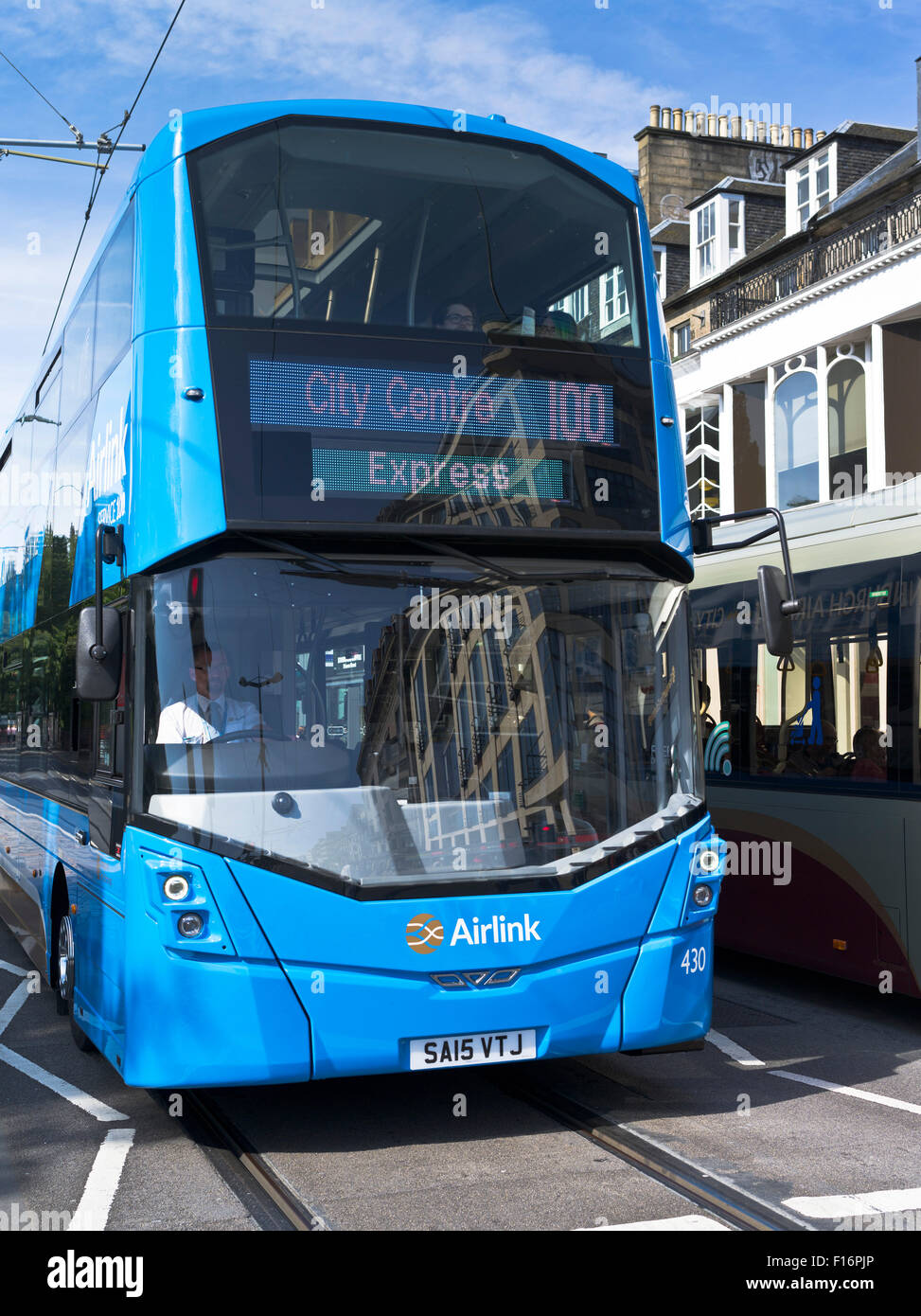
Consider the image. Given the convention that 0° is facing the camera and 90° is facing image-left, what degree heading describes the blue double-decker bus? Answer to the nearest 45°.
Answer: approximately 0°
